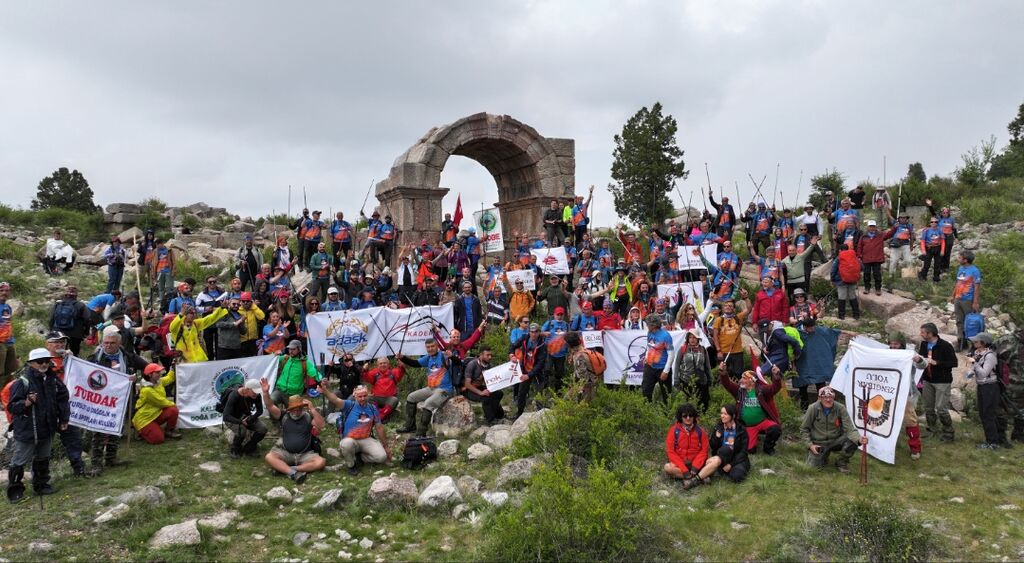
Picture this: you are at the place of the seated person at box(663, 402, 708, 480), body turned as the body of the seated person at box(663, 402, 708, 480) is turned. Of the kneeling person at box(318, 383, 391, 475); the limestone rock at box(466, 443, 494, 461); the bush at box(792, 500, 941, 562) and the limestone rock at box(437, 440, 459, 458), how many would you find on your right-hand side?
3

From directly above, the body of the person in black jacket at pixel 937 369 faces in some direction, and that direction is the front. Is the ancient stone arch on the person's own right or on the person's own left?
on the person's own right

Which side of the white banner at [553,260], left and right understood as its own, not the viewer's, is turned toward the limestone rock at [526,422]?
front

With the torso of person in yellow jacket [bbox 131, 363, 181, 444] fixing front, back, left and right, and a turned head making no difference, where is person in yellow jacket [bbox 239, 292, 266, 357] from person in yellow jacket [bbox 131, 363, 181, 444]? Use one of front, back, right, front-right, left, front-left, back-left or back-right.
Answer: left

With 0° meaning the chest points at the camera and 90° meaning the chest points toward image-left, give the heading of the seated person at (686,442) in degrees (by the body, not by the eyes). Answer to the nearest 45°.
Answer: approximately 0°

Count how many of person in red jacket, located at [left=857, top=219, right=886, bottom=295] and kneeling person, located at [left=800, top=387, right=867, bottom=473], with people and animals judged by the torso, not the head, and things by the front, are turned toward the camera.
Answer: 2

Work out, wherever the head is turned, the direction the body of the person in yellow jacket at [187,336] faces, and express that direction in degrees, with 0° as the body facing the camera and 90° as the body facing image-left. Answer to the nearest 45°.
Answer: approximately 0°
